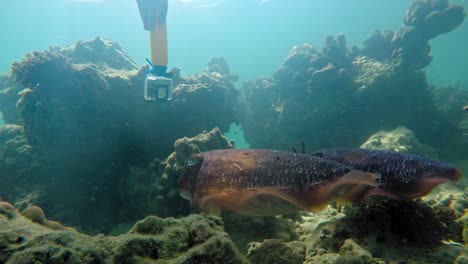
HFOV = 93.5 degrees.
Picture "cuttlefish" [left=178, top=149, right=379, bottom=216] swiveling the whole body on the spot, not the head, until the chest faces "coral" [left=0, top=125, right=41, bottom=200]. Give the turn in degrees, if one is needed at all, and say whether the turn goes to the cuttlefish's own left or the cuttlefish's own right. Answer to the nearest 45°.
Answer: approximately 45° to the cuttlefish's own right

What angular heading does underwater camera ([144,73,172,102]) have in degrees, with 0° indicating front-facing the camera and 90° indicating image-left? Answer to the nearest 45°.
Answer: approximately 0°

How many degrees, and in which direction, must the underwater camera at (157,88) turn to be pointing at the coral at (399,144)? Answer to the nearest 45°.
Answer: approximately 90° to its left

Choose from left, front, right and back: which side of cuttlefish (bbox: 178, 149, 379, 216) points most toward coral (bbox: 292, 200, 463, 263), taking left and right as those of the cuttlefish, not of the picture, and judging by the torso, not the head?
back

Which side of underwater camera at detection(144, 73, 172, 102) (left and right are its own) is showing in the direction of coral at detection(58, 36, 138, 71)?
back

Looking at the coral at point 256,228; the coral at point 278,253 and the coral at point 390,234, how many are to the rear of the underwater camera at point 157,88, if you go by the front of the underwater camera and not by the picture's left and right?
0

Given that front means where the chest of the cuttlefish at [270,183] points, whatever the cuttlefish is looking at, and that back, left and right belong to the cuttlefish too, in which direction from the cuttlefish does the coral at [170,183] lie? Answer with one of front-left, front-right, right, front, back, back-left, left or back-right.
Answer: front-right

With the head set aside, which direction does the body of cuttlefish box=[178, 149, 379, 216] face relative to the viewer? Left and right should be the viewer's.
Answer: facing to the left of the viewer

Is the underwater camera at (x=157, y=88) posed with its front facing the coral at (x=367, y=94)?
no

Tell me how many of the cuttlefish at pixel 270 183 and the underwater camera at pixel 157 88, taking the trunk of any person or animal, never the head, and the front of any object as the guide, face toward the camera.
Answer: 1

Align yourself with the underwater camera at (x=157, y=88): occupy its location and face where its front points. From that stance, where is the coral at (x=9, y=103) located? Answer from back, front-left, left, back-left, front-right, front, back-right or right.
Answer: back-right

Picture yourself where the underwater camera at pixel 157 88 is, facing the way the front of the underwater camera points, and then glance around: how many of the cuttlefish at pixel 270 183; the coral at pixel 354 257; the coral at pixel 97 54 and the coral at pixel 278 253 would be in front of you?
3

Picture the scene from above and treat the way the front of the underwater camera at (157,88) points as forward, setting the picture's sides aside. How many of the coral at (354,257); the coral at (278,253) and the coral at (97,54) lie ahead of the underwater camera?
2

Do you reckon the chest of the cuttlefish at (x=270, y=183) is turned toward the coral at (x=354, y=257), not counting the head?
no

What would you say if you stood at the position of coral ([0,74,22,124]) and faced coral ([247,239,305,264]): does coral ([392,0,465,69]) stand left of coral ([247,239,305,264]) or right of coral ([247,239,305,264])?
left

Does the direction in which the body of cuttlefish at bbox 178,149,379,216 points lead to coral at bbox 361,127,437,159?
no

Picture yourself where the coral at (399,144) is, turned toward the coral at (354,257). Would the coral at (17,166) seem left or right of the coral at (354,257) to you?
right

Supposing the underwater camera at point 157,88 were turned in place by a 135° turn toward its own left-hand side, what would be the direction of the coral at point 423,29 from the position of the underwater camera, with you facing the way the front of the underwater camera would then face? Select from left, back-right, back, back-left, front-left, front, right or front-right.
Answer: front-right

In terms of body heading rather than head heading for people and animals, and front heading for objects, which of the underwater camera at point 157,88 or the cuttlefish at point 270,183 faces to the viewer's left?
the cuttlefish
